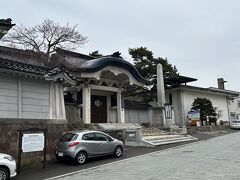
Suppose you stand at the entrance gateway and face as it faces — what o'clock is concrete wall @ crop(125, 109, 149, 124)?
The concrete wall is roughly at 9 o'clock from the entrance gateway.

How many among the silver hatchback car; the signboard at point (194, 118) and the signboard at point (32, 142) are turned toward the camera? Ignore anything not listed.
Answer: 2

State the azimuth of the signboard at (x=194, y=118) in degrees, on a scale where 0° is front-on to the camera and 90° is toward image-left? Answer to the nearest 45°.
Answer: approximately 0°

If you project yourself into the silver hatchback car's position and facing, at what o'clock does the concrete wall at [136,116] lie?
The concrete wall is roughly at 11 o'clock from the silver hatchback car.

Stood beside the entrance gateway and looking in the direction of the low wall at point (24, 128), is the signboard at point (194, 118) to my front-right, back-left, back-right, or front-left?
back-left

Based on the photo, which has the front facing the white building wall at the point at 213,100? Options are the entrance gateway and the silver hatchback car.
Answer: the silver hatchback car

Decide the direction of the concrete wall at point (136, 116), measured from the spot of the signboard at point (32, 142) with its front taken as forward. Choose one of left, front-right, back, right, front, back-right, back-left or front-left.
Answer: back-left

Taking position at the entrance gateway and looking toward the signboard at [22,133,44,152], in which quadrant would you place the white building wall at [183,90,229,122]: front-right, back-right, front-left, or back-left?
back-left

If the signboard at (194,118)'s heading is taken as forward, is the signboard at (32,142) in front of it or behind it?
in front

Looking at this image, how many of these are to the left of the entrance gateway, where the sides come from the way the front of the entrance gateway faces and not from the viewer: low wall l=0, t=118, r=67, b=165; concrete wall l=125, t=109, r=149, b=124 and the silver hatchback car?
1

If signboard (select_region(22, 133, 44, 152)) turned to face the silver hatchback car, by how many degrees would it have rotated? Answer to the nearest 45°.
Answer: approximately 90° to its left

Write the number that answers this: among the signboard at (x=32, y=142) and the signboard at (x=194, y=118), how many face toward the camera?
2

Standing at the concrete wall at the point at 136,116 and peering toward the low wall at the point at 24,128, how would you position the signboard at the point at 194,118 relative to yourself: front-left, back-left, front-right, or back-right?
back-left

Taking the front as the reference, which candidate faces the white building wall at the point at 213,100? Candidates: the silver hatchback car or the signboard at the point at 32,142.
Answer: the silver hatchback car

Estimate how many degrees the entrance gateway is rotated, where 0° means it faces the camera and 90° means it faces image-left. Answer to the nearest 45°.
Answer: approximately 315°

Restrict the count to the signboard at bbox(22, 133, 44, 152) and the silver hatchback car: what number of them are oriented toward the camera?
1
